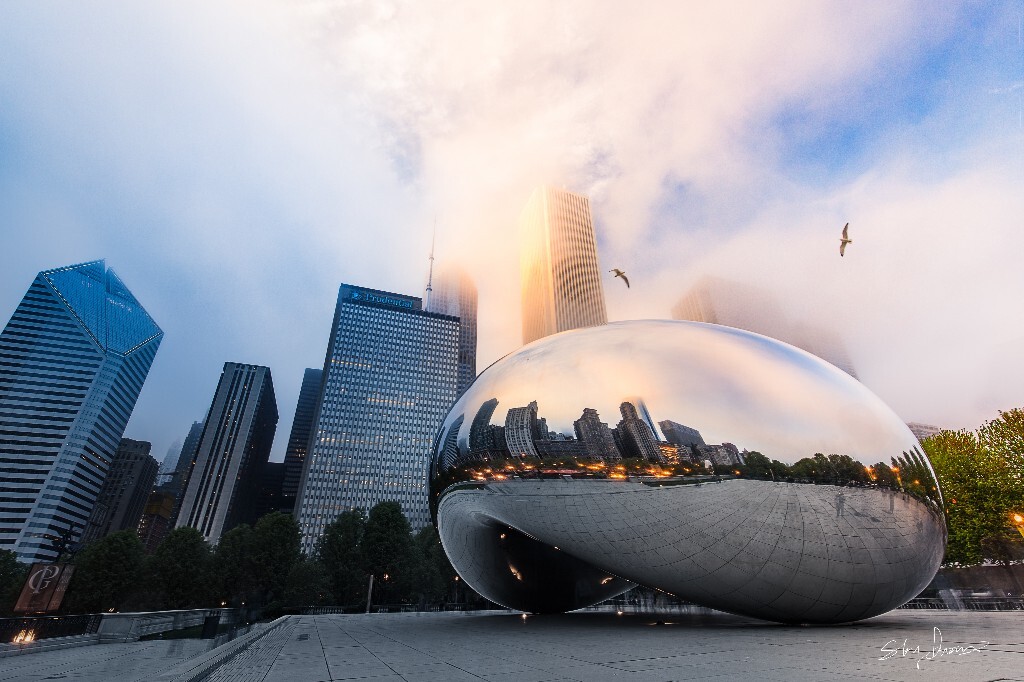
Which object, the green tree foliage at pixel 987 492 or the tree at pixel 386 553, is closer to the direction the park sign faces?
the green tree foliage

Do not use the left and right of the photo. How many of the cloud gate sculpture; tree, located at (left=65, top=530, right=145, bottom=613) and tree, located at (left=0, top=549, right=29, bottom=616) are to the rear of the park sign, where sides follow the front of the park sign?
2

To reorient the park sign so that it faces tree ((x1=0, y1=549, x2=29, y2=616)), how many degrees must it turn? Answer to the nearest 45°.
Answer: approximately 180°

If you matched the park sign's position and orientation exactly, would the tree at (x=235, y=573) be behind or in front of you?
behind

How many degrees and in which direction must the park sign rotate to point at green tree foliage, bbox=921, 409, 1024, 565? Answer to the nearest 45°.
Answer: approximately 45° to its left

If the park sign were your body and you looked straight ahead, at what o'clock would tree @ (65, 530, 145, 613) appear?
The tree is roughly at 6 o'clock from the park sign.

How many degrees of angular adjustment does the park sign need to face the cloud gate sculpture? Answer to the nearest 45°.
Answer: approximately 45° to its left

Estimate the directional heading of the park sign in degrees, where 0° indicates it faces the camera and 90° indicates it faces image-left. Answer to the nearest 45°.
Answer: approximately 0°
